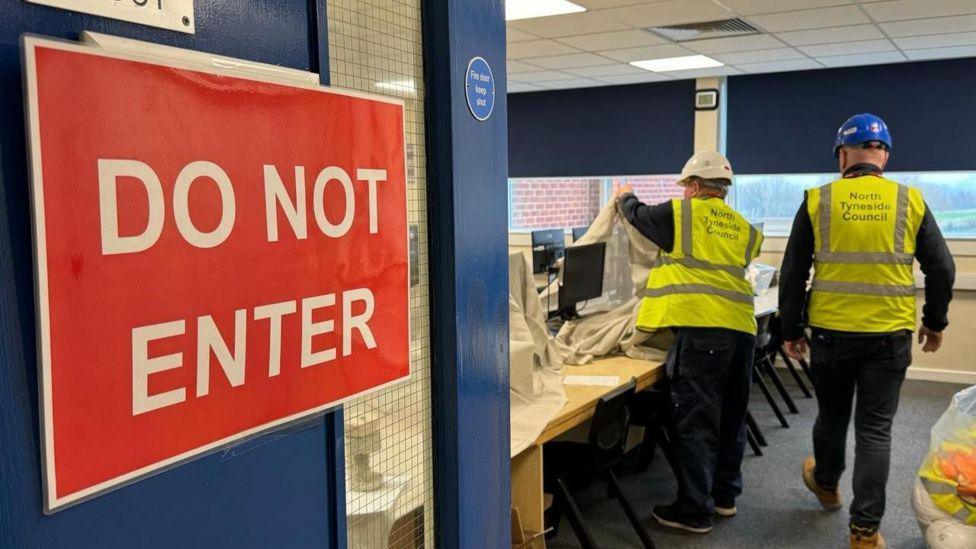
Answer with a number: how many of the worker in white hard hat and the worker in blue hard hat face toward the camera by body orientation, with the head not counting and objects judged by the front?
0

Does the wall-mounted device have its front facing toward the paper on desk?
yes

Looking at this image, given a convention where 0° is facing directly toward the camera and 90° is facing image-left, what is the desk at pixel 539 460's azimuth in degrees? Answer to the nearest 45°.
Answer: approximately 315°

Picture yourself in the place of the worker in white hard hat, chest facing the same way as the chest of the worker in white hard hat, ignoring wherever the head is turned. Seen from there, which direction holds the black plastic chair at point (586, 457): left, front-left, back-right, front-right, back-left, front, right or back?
left

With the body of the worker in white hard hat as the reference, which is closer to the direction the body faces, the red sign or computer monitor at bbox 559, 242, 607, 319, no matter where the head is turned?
the computer monitor

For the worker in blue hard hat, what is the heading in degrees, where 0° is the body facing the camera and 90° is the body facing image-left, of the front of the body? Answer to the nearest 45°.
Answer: approximately 180°

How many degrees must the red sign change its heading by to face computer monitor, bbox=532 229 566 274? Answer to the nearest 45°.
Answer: approximately 90° to its left

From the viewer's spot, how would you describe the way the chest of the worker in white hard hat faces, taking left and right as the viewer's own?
facing away from the viewer and to the left of the viewer

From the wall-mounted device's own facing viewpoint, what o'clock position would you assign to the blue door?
The blue door is roughly at 12 o'clock from the wall-mounted device.

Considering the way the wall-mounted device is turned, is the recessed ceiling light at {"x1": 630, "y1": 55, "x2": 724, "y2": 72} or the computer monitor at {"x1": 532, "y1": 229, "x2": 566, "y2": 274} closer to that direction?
the recessed ceiling light

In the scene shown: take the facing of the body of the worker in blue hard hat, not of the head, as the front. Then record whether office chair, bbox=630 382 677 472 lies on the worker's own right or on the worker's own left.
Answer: on the worker's own left

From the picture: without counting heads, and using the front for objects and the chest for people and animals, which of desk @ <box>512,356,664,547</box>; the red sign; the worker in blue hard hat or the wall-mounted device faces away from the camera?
the worker in blue hard hat

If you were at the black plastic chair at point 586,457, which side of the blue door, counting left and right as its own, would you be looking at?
left
